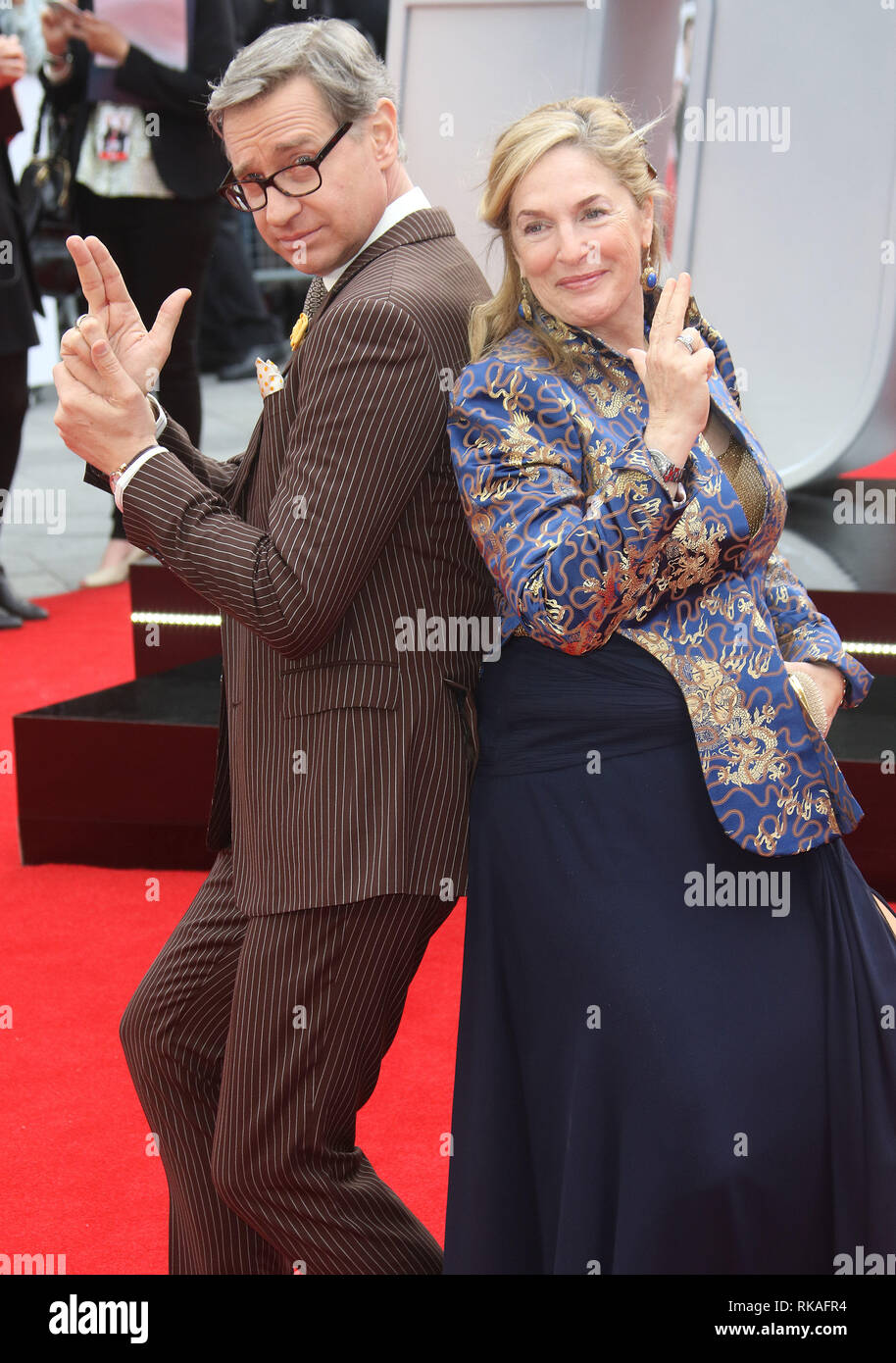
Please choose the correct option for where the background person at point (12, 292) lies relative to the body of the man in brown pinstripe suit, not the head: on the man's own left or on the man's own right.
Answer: on the man's own right

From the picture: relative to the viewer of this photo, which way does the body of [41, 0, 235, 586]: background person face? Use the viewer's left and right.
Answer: facing the viewer and to the left of the viewer

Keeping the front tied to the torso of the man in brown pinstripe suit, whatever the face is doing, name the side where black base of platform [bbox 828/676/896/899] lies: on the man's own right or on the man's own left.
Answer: on the man's own right

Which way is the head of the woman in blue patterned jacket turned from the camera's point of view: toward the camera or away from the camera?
toward the camera

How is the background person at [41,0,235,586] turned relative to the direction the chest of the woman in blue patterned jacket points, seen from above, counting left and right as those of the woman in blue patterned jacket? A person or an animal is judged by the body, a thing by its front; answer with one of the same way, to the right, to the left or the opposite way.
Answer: to the right

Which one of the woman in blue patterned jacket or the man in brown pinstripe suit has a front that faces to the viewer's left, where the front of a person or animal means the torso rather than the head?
the man in brown pinstripe suit

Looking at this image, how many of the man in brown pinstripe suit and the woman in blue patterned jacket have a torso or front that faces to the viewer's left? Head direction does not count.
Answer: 1

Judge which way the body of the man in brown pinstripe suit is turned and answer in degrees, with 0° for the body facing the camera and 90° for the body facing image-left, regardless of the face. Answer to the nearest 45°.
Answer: approximately 90°

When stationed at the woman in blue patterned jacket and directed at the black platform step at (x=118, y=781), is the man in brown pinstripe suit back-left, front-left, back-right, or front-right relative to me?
front-left

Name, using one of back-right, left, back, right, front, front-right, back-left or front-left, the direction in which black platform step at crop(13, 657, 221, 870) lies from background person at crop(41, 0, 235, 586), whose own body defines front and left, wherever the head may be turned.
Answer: front-left

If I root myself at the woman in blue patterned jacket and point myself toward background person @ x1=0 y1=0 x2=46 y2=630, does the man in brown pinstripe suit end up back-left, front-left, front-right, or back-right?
front-left
